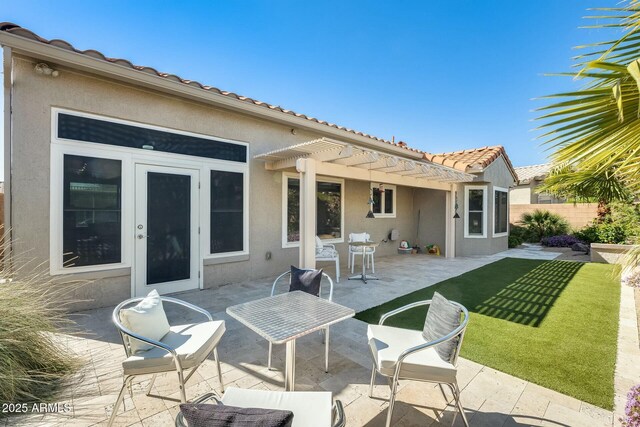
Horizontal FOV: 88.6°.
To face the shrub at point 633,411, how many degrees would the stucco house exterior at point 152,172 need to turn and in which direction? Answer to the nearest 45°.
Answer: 0° — it already faces it

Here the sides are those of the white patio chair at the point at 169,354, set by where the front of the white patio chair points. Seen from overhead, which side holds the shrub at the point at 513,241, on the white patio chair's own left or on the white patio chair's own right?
on the white patio chair's own left

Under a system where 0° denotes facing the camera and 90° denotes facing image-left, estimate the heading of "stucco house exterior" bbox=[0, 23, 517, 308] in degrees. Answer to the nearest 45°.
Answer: approximately 315°

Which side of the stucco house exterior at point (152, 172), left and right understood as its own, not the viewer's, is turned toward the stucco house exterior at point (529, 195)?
left

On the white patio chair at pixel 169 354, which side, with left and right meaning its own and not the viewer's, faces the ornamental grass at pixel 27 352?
back

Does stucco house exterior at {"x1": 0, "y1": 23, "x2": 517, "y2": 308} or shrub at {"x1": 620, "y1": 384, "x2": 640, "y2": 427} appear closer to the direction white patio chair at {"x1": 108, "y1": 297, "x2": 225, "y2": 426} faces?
the shrub

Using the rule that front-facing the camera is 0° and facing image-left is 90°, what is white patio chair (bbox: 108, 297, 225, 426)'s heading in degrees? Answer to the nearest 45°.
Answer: approximately 315°

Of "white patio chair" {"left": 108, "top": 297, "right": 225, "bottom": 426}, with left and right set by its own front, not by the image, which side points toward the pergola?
left

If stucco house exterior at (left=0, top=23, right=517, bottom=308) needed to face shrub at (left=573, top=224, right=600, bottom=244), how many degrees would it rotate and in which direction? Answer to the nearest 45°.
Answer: approximately 45° to its left
